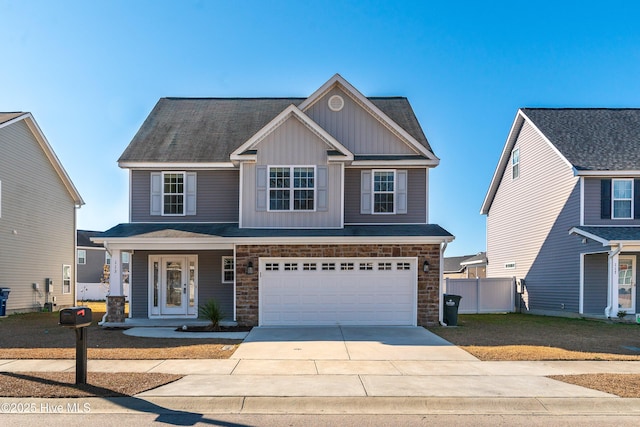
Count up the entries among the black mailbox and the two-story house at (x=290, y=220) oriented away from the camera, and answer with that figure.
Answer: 0

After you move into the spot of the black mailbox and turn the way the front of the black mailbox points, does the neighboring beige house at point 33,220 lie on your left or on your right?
on your right

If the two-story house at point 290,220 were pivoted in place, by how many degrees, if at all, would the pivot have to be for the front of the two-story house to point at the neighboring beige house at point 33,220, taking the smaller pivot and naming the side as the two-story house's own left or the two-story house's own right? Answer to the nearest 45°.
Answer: approximately 135° to the two-story house's own right

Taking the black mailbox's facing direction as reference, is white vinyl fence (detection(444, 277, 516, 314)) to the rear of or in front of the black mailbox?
to the rear

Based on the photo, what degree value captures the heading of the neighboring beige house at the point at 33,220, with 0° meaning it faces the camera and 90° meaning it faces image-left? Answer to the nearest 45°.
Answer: approximately 45°

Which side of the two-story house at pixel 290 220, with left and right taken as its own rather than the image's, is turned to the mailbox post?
front

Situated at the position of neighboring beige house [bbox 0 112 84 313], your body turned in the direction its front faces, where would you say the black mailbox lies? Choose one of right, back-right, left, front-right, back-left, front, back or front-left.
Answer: front-left

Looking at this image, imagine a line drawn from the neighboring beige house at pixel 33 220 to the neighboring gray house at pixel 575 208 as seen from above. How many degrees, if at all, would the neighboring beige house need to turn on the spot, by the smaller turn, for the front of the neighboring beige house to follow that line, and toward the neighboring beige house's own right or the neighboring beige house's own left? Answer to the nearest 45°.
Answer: approximately 90° to the neighboring beige house's own left

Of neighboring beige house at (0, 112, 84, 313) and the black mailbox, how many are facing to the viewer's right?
0

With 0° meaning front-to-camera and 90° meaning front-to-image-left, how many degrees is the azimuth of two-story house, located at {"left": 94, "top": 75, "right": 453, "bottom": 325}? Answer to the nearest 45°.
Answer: approximately 0°
